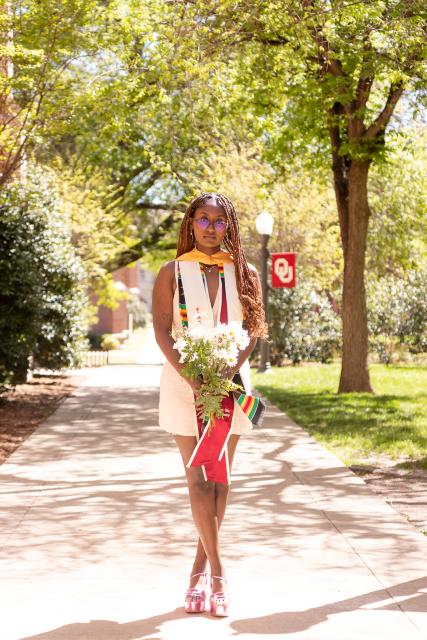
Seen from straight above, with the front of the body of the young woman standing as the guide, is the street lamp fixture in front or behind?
behind

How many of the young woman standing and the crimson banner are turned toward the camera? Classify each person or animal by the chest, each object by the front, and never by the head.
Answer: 2

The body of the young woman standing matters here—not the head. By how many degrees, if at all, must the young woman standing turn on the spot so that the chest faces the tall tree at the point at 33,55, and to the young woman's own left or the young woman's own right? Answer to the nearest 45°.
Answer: approximately 180°

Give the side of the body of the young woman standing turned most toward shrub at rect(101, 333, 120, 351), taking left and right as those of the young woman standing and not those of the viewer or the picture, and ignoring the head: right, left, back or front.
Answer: back

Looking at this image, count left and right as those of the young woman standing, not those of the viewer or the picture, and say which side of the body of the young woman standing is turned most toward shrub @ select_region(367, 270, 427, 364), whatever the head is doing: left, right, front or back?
back

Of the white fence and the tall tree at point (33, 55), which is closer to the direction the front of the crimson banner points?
the tall tree

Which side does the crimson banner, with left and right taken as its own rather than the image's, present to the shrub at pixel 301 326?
back

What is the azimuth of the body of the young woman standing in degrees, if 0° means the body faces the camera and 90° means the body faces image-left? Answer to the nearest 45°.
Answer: approximately 0°
